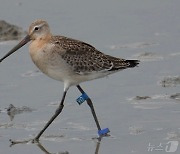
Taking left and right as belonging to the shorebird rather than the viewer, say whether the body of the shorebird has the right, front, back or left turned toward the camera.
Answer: left
